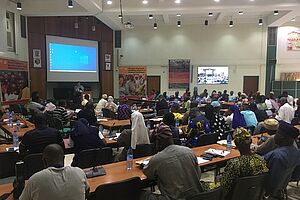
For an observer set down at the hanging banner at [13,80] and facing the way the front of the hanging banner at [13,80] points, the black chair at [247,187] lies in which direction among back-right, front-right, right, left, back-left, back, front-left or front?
front-right

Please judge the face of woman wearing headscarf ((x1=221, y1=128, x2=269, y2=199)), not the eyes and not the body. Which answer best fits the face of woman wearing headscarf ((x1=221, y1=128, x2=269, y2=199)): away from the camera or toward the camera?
away from the camera

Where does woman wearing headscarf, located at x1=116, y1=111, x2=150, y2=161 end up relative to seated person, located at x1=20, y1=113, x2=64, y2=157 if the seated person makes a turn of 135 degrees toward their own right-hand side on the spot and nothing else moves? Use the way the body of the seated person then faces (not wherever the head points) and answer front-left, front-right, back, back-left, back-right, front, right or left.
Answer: front-left

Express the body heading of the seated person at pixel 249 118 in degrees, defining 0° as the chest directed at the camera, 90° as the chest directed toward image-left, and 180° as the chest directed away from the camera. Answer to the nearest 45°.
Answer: approximately 135°

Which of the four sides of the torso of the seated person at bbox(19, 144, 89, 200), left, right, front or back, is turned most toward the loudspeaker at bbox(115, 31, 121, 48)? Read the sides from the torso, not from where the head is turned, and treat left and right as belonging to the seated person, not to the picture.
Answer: front

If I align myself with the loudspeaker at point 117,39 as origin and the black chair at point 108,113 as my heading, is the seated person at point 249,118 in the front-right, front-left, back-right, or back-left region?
front-left

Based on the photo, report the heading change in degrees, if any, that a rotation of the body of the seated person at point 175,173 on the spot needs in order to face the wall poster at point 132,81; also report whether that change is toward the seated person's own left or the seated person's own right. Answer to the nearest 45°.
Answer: approximately 45° to the seated person's own right

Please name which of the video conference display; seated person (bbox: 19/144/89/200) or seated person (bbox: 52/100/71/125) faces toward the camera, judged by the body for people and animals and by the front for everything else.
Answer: the video conference display

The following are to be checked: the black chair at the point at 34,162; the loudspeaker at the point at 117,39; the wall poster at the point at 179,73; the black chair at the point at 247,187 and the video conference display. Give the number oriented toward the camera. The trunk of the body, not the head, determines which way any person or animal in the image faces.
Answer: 3

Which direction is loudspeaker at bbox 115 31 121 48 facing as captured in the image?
toward the camera

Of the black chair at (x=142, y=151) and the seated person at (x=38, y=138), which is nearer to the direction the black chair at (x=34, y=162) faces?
the seated person

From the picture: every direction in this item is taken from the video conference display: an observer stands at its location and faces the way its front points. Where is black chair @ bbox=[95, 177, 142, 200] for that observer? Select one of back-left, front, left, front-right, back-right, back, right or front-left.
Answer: front

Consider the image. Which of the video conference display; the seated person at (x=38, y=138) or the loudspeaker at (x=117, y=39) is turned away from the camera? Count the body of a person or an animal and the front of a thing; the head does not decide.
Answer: the seated person

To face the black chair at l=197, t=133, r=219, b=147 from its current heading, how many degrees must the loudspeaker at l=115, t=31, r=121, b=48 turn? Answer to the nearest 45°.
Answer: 0° — it already faces it

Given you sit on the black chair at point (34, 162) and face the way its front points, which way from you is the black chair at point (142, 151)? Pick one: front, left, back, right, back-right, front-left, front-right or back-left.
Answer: back-right

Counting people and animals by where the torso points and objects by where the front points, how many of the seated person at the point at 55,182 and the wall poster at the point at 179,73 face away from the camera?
1

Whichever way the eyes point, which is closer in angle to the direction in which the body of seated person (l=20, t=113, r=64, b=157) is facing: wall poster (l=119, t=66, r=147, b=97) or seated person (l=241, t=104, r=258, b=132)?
the wall poster

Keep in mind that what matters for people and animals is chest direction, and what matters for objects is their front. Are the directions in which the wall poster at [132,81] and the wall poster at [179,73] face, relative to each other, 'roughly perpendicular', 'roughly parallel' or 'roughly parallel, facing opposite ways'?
roughly parallel

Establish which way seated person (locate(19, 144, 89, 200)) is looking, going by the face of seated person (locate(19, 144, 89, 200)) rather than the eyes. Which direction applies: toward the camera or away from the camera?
away from the camera

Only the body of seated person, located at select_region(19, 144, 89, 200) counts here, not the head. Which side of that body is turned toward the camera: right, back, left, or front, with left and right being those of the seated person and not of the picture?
back

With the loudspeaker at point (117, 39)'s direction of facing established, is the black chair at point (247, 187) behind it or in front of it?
in front

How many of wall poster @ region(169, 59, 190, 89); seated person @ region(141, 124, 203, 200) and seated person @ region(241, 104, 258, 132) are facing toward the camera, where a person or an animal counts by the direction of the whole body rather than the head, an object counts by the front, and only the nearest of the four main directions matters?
1
